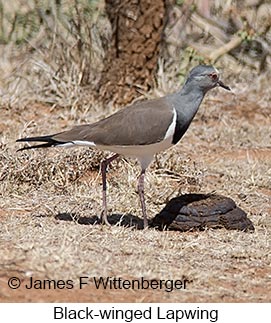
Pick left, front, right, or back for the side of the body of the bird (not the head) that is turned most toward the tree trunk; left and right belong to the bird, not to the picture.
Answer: left

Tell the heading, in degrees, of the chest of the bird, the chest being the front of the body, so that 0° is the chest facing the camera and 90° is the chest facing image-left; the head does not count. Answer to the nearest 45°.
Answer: approximately 270°
